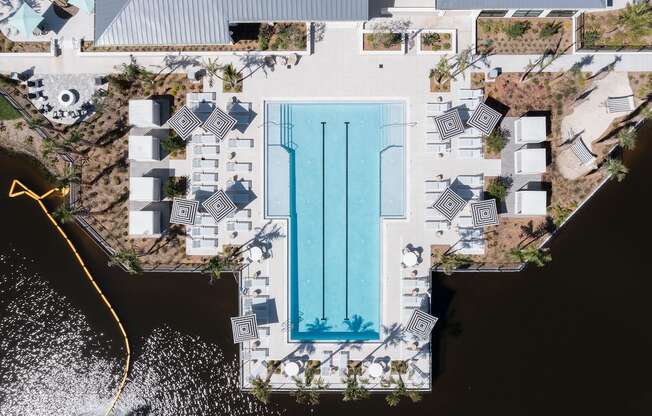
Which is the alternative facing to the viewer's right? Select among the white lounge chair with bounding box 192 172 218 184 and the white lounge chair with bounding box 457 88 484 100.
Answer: the white lounge chair with bounding box 192 172 218 184

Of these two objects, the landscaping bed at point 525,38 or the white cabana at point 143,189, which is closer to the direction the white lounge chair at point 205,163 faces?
the landscaping bed

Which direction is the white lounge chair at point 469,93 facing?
to the viewer's left

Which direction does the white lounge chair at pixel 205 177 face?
to the viewer's right

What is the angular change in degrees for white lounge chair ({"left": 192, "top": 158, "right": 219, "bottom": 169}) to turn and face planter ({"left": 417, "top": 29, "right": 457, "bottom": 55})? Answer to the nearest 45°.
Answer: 0° — it already faces it

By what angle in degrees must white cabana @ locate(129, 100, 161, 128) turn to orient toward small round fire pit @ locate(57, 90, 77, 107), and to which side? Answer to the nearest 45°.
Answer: approximately 135° to its left

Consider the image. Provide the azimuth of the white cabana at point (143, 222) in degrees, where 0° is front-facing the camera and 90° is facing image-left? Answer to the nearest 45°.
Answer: approximately 270°

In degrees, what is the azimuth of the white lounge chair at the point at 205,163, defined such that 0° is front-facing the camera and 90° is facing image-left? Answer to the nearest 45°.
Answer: approximately 270°

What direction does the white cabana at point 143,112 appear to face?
to the viewer's right
